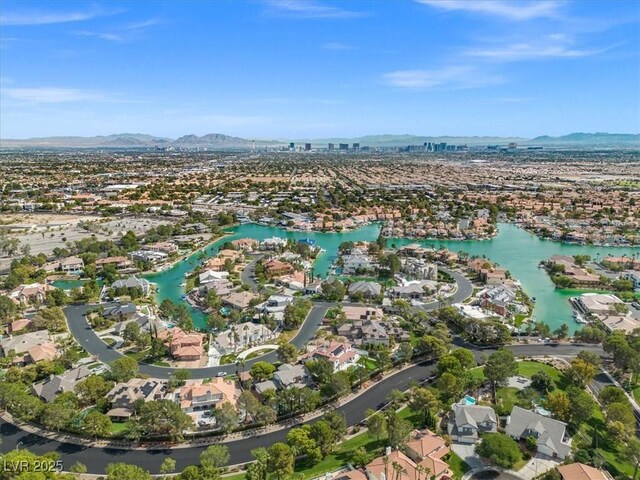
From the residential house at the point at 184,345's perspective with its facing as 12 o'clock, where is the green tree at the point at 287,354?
The green tree is roughly at 10 o'clock from the residential house.

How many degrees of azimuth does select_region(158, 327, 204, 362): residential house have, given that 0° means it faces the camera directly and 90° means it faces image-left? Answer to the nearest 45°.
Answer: approximately 0°

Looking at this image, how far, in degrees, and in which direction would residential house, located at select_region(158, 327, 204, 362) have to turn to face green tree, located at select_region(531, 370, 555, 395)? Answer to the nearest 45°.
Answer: approximately 45° to its left

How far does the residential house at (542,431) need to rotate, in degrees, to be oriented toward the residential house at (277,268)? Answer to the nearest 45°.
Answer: approximately 90° to its right

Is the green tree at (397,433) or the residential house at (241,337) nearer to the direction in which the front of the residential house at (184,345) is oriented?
the green tree

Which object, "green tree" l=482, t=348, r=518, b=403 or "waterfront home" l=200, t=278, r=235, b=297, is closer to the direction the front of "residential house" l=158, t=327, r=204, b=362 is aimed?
the green tree

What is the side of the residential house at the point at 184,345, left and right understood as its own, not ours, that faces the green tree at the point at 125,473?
front

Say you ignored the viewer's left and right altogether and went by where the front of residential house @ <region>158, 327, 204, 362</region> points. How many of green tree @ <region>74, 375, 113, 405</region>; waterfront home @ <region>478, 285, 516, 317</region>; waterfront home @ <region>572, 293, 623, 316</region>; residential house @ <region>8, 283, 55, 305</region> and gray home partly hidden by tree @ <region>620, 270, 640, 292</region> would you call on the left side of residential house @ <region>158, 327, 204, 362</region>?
3

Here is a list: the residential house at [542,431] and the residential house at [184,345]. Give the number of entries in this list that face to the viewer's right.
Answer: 0

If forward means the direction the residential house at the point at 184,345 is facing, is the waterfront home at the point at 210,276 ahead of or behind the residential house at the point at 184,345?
behind

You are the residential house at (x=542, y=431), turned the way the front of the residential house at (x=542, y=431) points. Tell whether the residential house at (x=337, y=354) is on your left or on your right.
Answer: on your right

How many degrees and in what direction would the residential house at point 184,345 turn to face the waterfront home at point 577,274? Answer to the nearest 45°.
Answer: approximately 90° to its left

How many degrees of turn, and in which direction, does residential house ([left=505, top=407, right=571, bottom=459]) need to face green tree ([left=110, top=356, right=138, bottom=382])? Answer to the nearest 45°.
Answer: approximately 45° to its right

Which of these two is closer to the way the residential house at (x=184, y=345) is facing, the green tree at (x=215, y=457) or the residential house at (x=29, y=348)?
the green tree

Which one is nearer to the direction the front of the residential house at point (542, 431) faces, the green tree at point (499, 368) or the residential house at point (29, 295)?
the residential house

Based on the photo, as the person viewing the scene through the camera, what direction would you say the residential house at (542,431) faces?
facing the viewer and to the left of the viewer

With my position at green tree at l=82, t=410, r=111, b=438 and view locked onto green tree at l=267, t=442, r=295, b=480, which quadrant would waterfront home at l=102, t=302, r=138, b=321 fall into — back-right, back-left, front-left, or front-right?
back-left

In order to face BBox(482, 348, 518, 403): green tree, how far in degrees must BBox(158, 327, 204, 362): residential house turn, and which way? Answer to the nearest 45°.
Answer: approximately 45° to its left
